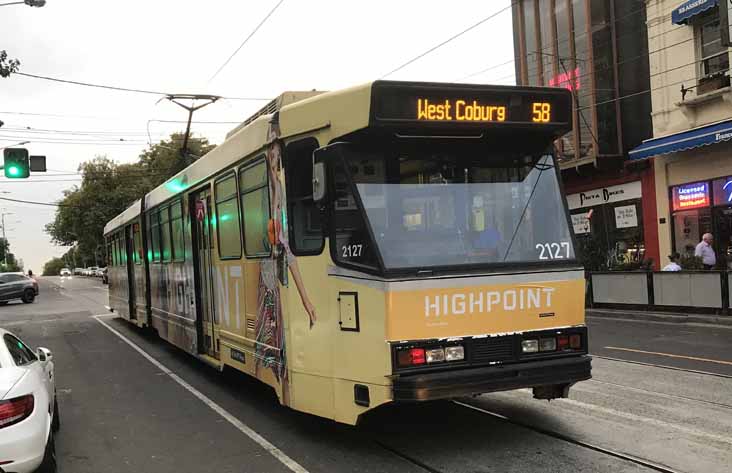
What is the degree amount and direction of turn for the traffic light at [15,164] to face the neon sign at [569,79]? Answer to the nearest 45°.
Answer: approximately 90° to its left

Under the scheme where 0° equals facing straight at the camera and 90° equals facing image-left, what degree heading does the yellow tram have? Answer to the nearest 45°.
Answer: approximately 315°

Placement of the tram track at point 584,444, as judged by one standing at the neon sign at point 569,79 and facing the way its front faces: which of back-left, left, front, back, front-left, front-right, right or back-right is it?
front-left

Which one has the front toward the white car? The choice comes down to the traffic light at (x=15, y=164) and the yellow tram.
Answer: the traffic light

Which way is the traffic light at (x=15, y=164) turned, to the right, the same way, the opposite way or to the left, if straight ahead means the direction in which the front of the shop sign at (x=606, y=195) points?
to the left

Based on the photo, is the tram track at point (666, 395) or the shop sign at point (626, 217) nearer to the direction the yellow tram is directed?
the tram track

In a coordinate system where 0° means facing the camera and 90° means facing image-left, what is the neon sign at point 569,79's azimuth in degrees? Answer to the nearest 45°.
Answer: approximately 45°

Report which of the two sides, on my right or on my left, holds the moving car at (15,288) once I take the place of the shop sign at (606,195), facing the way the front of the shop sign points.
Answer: on my right

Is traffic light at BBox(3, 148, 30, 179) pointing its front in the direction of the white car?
yes

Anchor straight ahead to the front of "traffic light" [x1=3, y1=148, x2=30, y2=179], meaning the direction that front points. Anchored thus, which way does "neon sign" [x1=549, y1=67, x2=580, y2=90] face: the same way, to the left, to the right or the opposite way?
to the right

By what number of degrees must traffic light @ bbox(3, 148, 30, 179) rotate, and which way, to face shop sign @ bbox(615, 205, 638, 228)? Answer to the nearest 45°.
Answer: approximately 90° to its left

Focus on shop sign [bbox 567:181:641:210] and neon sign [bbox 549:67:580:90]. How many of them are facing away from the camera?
0

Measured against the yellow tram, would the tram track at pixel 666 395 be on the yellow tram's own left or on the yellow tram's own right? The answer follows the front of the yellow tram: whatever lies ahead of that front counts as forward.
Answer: on the yellow tram's own left

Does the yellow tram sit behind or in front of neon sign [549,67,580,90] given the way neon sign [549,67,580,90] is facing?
in front

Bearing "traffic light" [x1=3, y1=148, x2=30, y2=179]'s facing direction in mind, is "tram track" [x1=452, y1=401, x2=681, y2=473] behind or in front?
in front

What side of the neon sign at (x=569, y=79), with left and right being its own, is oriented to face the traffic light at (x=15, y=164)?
front
